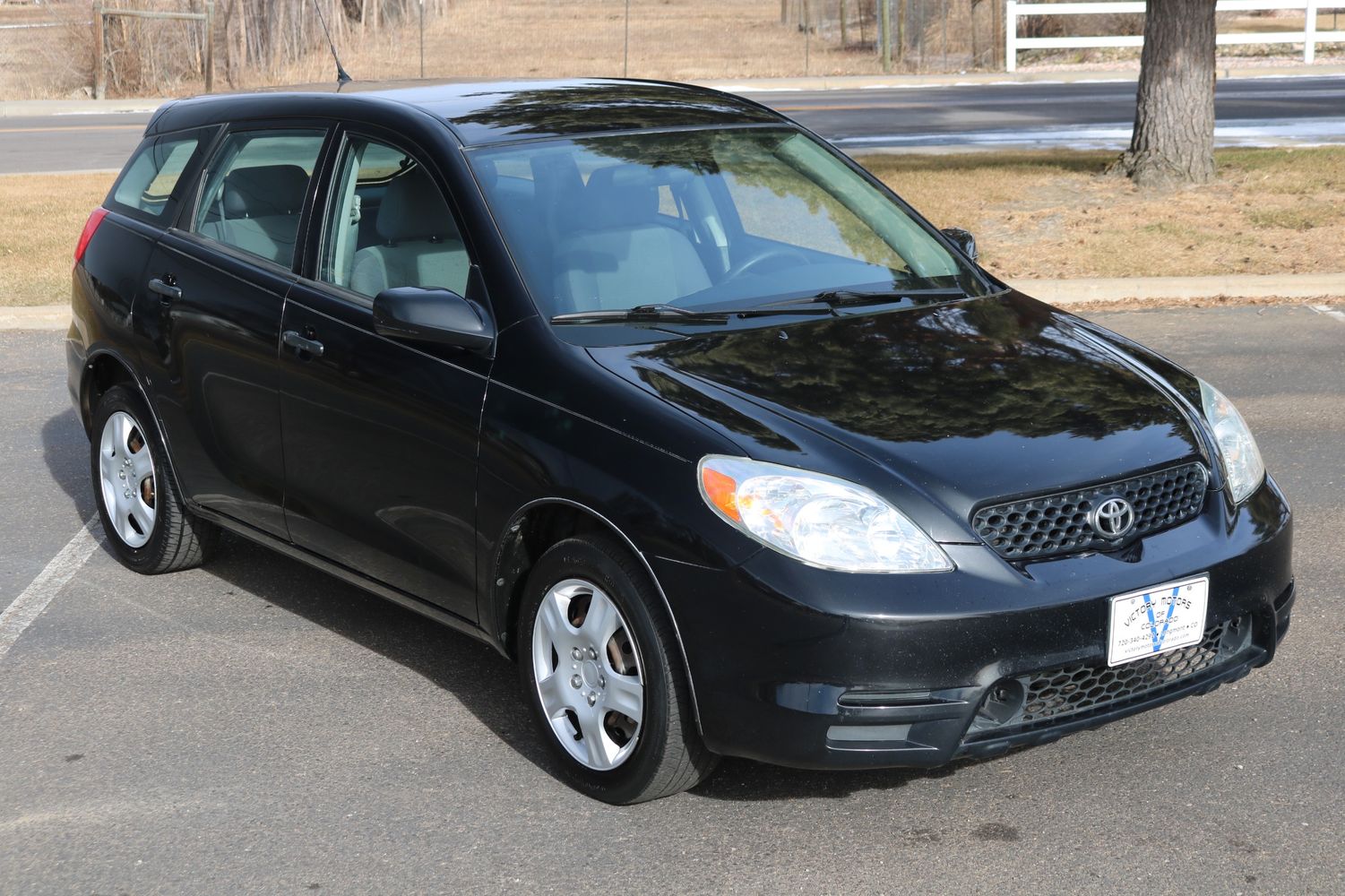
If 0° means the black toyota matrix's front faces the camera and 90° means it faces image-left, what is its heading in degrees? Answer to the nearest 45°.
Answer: approximately 315°
